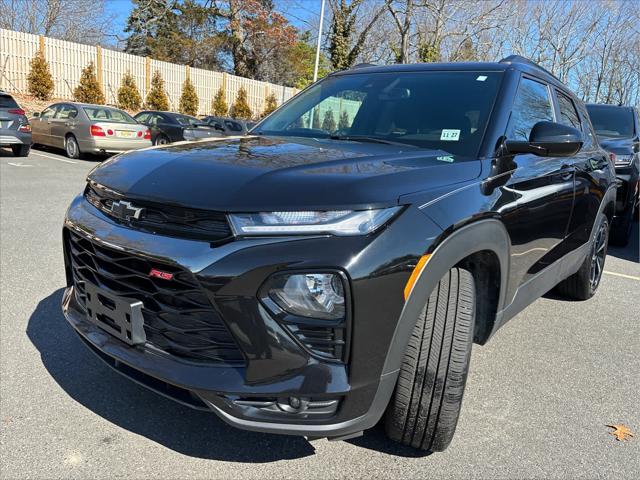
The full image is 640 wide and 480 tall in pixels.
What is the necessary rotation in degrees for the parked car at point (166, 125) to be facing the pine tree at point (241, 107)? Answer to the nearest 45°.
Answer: approximately 45° to its right

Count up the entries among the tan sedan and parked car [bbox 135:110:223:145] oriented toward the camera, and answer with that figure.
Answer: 0

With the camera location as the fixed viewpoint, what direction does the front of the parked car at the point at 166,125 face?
facing away from the viewer and to the left of the viewer

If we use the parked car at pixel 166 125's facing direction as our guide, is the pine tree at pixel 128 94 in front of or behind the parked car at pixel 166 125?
in front

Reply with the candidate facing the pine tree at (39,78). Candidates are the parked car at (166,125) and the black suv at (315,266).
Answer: the parked car

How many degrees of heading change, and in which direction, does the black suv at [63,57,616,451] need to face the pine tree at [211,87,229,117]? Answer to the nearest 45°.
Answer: approximately 135° to its right

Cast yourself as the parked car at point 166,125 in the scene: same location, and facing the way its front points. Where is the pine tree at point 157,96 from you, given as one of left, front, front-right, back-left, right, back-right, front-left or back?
front-right

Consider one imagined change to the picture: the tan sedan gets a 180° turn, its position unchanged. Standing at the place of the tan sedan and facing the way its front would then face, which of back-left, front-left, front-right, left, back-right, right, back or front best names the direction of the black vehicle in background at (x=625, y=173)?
front

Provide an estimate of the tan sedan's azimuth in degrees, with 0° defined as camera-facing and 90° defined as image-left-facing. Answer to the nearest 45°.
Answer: approximately 135°

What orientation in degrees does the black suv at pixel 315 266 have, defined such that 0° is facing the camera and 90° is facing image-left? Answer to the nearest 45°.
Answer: approximately 45°

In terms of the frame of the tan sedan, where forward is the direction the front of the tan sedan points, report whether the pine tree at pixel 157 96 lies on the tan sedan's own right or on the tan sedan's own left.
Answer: on the tan sedan's own right

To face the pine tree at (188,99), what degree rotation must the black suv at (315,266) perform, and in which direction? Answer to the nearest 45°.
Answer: approximately 135° to its right

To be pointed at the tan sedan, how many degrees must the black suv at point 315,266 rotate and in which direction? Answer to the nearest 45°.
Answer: approximately 90° to its right

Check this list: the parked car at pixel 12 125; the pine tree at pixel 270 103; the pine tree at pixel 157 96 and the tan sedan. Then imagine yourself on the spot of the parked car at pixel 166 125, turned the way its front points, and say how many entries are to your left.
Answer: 2

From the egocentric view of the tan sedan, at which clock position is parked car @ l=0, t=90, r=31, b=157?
The parked car is roughly at 10 o'clock from the tan sedan.
